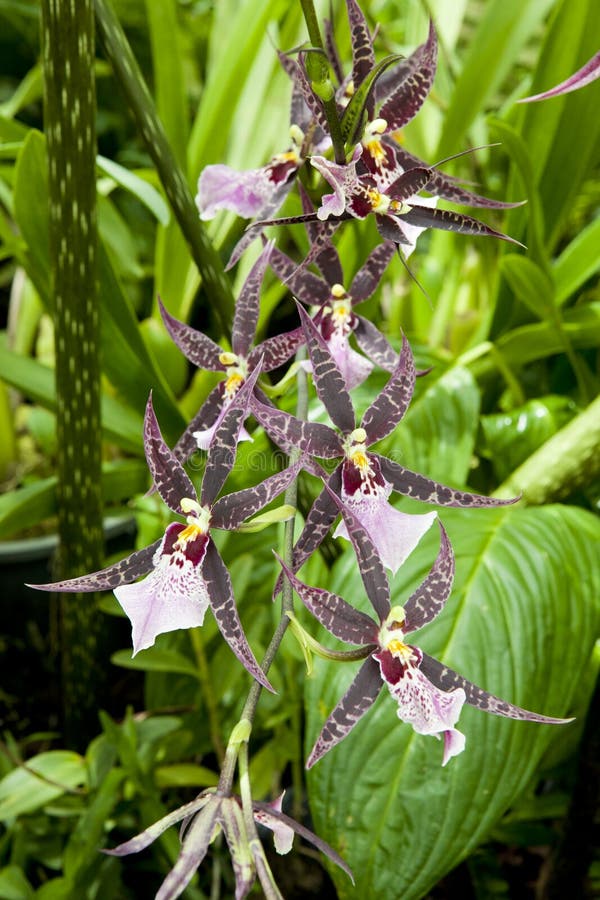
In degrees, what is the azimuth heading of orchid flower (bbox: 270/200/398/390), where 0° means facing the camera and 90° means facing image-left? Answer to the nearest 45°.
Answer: approximately 0°

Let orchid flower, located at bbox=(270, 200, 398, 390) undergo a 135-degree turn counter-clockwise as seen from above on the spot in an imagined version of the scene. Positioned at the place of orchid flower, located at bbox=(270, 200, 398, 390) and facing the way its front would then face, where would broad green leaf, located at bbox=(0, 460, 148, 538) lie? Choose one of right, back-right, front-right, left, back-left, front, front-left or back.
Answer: left

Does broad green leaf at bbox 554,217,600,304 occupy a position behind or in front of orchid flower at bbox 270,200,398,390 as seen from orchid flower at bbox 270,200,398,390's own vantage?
behind
